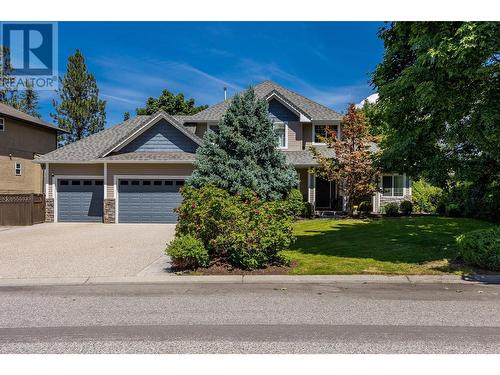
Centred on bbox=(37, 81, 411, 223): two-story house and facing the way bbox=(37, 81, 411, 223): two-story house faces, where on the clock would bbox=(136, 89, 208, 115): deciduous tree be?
The deciduous tree is roughly at 6 o'clock from the two-story house.

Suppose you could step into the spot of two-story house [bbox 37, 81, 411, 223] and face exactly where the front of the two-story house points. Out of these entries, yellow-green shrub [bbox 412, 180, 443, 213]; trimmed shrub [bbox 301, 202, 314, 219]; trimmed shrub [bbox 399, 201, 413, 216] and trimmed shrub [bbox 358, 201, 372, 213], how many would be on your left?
4

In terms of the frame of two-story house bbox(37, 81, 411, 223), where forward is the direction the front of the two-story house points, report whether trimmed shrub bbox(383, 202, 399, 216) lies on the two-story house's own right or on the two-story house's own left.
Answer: on the two-story house's own left

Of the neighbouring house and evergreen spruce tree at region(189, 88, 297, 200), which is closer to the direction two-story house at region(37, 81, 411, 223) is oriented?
the evergreen spruce tree

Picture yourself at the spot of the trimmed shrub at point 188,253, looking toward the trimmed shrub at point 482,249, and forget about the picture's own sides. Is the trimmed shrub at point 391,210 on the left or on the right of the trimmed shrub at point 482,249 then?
left

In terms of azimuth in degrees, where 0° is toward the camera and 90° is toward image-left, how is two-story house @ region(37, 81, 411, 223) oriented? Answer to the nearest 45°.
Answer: approximately 0°

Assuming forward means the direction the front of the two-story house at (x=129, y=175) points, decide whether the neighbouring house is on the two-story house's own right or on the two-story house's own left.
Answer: on the two-story house's own right

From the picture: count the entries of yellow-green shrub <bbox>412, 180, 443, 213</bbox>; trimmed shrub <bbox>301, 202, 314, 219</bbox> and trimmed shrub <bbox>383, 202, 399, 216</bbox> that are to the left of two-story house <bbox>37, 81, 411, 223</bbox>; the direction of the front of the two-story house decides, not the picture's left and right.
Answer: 3

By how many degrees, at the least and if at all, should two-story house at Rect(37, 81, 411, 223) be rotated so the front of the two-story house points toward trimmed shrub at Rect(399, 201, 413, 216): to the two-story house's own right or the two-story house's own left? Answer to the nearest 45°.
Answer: approximately 90° to the two-story house's own left

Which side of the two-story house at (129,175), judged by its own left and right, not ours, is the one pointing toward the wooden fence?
right

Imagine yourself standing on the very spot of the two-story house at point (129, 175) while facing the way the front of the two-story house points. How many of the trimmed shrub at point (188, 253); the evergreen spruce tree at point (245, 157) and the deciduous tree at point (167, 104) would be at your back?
1

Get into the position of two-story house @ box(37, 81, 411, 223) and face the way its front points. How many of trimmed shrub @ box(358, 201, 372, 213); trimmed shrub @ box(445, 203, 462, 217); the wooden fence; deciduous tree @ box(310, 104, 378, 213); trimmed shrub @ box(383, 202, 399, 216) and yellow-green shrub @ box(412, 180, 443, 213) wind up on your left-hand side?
5

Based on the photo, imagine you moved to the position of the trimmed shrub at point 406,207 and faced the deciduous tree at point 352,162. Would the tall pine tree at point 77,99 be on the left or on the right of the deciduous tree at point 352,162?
right

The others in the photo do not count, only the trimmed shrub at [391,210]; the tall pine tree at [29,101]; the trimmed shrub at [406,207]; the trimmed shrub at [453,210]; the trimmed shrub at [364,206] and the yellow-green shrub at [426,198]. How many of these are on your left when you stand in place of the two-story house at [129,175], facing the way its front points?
5

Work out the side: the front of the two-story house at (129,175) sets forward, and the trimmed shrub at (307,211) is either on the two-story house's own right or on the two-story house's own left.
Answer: on the two-story house's own left

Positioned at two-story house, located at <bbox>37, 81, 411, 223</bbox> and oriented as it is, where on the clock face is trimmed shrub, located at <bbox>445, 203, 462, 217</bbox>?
The trimmed shrub is roughly at 9 o'clock from the two-story house.
